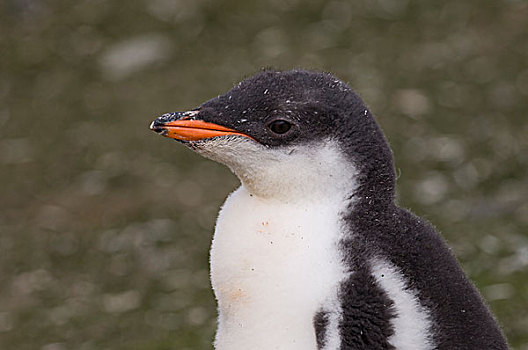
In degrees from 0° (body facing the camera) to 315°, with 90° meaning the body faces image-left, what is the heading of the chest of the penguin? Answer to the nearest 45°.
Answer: approximately 90°
